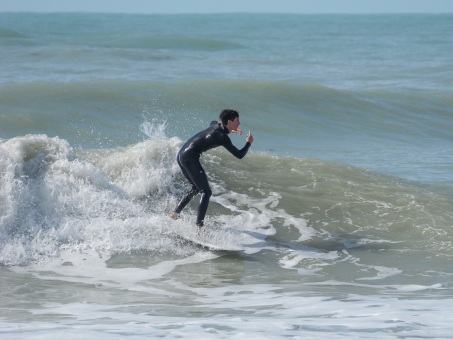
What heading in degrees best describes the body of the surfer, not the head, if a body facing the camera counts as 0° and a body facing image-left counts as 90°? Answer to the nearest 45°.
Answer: approximately 270°

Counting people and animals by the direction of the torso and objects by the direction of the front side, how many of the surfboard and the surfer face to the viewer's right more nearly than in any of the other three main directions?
2

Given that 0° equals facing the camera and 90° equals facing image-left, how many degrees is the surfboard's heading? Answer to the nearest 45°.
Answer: approximately 270°

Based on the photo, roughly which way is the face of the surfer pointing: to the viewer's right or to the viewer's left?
to the viewer's right
